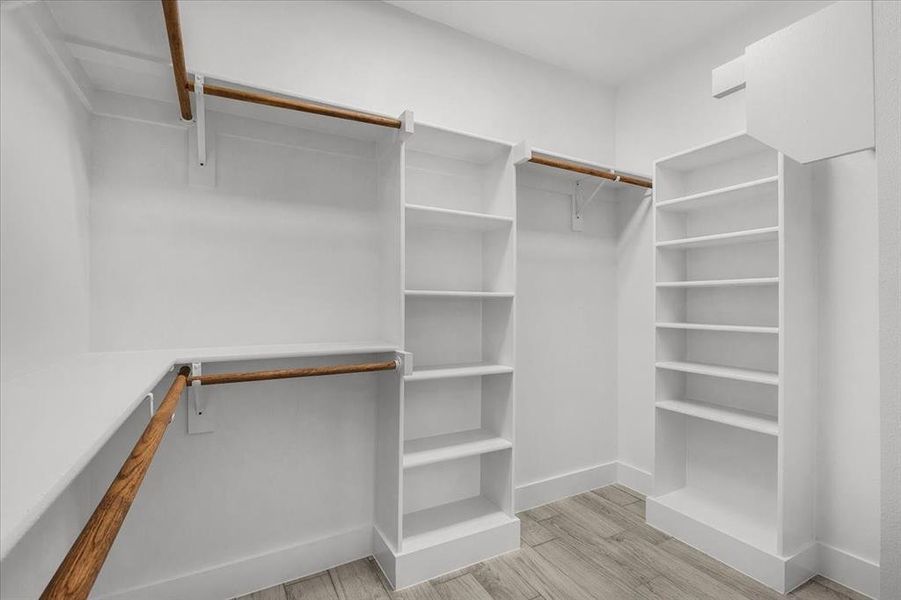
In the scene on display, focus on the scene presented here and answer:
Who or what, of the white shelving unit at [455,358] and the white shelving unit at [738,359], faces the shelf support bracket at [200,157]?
the white shelving unit at [738,359]

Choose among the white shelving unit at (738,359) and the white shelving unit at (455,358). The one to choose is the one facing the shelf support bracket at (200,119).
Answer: the white shelving unit at (738,359)

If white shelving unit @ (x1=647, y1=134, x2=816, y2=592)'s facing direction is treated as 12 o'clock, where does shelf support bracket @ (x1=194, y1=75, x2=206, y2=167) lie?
The shelf support bracket is roughly at 12 o'clock from the white shelving unit.

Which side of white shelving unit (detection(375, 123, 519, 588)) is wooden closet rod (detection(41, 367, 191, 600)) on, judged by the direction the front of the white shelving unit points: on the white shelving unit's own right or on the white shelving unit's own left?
on the white shelving unit's own right

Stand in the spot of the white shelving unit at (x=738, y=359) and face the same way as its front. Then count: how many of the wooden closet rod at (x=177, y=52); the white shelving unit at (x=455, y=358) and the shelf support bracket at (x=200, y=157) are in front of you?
3

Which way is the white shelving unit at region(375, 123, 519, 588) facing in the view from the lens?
facing the viewer and to the right of the viewer

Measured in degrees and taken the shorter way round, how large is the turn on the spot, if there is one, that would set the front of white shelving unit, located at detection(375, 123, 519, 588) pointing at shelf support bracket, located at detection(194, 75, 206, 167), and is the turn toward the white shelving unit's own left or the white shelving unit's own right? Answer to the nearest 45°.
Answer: approximately 90° to the white shelving unit's own right

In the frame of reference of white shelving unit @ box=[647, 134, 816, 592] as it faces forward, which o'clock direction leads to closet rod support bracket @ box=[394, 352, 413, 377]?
The closet rod support bracket is roughly at 12 o'clock from the white shelving unit.

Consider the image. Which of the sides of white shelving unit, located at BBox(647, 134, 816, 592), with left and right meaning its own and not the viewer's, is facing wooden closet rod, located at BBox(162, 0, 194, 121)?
front

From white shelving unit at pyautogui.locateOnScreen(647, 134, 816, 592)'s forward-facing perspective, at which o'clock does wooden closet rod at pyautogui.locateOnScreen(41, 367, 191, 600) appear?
The wooden closet rod is roughly at 11 o'clock from the white shelving unit.

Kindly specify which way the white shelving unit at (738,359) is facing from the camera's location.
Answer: facing the viewer and to the left of the viewer

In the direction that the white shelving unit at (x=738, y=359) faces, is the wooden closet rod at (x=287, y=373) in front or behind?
in front

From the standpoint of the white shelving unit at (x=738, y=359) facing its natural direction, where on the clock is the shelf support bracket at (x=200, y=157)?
The shelf support bracket is roughly at 12 o'clock from the white shelving unit.

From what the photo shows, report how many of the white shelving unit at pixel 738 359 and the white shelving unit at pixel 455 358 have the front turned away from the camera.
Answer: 0

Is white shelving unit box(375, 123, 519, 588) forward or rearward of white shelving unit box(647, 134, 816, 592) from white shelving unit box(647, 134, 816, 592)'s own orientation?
forward

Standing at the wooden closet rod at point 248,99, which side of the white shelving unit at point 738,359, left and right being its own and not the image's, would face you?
front

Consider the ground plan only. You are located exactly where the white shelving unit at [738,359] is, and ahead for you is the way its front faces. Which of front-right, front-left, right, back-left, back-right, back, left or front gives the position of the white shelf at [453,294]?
front
